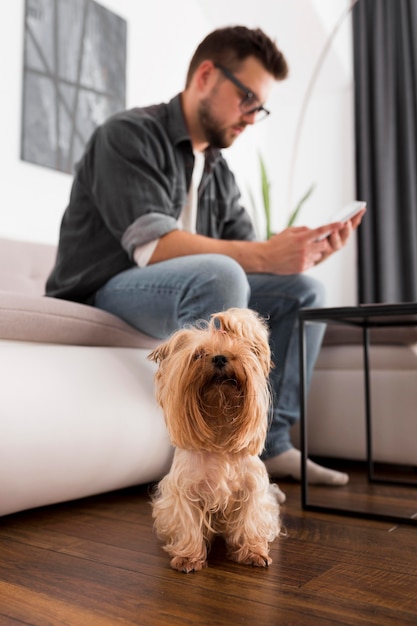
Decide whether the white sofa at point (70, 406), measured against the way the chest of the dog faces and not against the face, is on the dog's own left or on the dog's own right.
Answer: on the dog's own right

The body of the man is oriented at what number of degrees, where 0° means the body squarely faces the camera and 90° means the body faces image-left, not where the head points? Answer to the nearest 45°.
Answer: approximately 315°

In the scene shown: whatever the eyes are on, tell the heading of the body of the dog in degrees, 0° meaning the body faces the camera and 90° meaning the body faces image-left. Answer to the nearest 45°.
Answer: approximately 0°

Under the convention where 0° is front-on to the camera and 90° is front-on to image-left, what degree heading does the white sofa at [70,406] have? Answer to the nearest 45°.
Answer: approximately 315°

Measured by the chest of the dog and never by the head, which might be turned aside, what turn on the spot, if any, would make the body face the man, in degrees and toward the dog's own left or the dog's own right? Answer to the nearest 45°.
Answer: approximately 180°

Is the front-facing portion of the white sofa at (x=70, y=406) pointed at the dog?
yes

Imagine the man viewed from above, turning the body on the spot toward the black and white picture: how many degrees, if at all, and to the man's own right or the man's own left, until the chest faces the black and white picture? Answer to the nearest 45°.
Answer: approximately 180°
